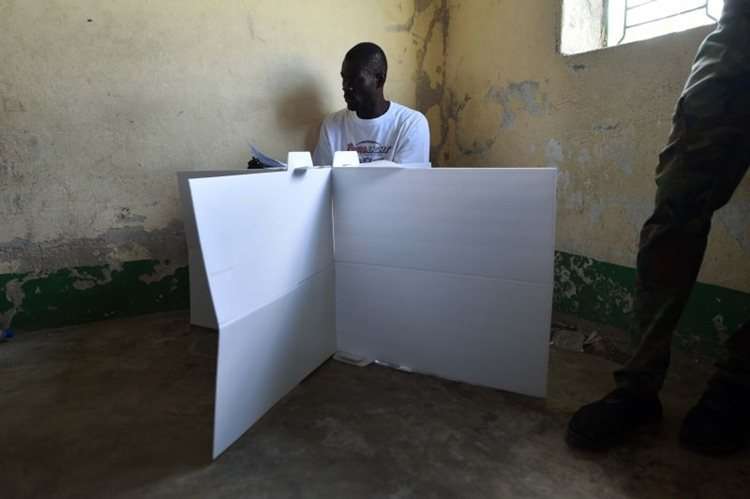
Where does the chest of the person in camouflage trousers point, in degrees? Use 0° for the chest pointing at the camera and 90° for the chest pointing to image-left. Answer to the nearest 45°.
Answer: approximately 45°

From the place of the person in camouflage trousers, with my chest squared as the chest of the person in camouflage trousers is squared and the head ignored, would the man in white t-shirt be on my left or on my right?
on my right

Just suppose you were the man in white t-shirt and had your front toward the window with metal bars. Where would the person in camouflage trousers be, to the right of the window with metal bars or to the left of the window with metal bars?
right

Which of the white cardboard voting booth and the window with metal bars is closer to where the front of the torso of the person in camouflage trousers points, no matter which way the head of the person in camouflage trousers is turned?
the white cardboard voting booth

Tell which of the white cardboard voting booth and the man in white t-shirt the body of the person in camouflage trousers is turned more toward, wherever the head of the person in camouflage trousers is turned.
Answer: the white cardboard voting booth

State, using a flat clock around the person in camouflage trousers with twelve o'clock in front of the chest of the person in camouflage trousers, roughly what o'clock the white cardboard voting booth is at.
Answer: The white cardboard voting booth is roughly at 1 o'clock from the person in camouflage trousers.

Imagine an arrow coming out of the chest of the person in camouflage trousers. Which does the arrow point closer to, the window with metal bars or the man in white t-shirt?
the man in white t-shirt

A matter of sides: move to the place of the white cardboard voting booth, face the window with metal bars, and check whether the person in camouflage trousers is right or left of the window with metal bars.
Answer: right

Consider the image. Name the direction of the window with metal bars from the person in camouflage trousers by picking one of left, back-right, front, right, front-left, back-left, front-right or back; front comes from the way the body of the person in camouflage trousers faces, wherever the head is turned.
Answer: back-right

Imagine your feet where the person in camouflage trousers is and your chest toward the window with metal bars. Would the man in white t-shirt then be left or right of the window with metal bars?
left
